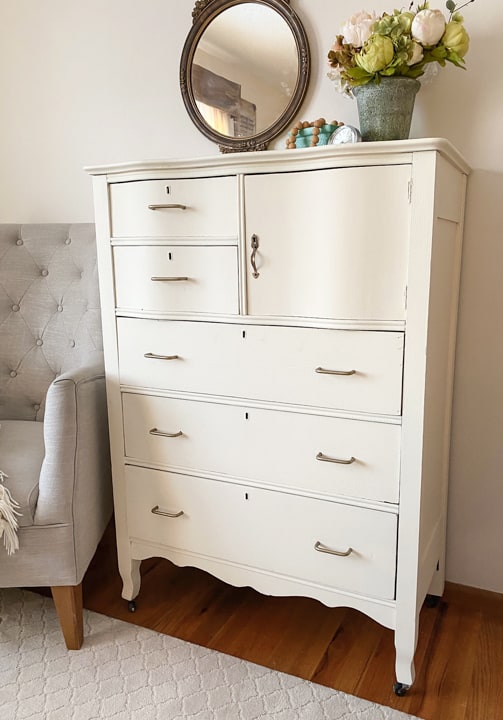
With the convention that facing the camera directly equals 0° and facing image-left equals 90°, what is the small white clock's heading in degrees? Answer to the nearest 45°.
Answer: approximately 45°

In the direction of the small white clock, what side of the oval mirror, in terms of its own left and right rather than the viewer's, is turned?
left

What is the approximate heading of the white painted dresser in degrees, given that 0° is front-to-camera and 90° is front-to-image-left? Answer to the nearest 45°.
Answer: approximately 45°

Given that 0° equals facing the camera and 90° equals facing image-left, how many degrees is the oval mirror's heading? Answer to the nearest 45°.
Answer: approximately 45°

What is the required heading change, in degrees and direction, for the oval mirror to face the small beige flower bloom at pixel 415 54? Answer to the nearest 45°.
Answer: approximately 90° to its left

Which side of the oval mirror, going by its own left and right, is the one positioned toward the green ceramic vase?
left
